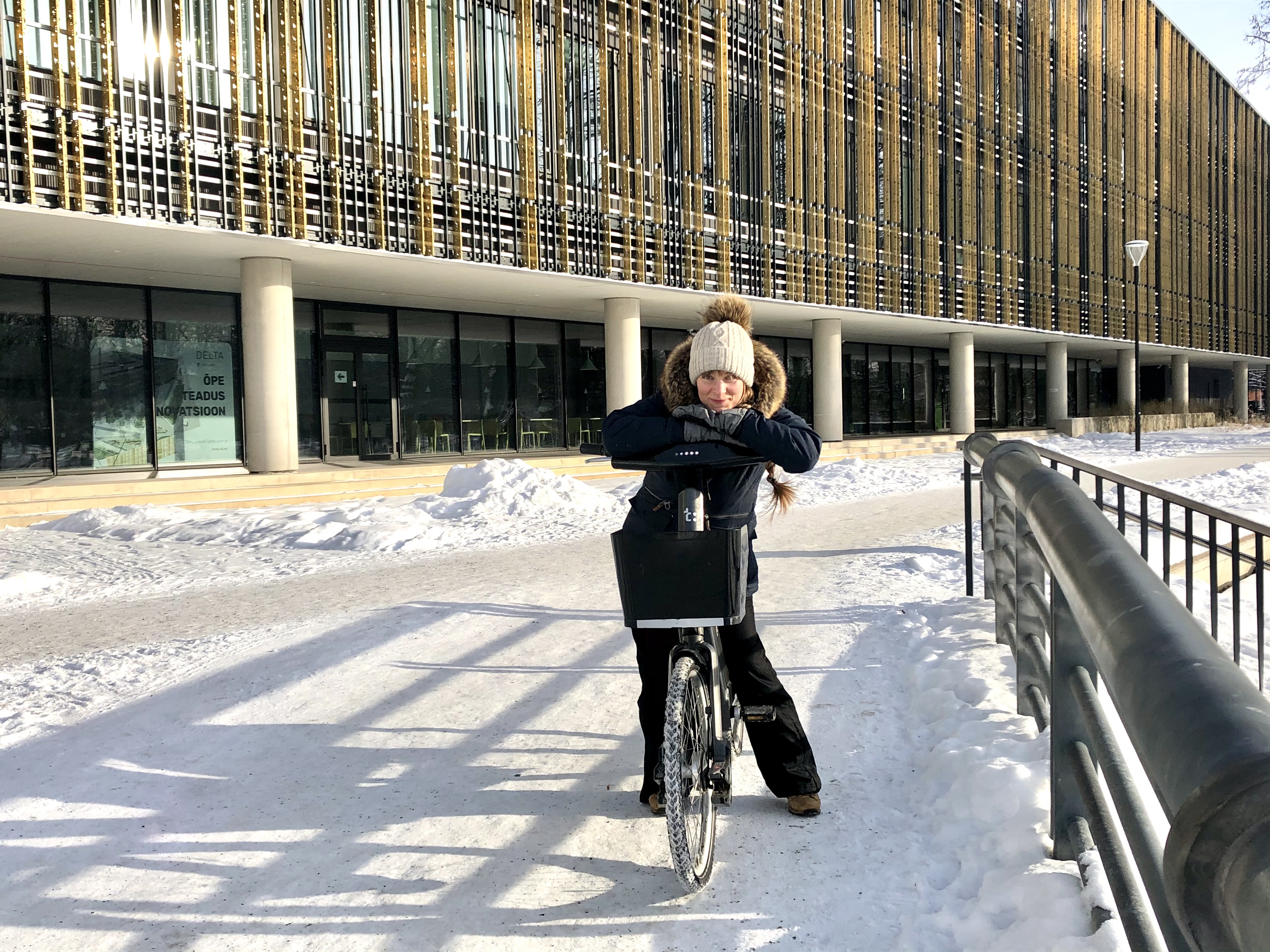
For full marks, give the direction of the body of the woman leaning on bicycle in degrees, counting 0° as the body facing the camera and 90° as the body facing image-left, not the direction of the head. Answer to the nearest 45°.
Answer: approximately 0°

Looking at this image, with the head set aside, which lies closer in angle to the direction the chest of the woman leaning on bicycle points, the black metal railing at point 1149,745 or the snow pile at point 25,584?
the black metal railing

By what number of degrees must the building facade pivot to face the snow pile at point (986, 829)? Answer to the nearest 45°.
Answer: approximately 45° to its right

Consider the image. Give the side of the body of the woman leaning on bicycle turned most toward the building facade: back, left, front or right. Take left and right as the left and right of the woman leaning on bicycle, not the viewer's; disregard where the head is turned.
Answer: back

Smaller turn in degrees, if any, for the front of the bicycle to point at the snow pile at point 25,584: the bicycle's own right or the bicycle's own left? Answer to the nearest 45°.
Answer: approximately 135° to the bicycle's own right

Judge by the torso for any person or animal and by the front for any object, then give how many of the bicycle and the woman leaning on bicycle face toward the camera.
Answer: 2

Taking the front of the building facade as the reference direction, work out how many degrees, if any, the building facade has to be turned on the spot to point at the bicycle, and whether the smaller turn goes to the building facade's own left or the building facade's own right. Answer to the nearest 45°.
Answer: approximately 45° to the building facade's own right

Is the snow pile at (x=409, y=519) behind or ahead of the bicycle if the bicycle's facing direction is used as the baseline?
behind

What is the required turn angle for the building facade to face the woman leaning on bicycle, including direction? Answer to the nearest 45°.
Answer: approximately 45° to its right

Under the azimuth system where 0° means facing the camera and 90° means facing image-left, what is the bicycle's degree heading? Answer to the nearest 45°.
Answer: approximately 0°

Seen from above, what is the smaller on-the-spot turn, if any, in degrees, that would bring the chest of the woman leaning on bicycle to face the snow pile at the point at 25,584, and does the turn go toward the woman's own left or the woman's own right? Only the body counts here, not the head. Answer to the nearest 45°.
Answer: approximately 135° to the woman's own right
